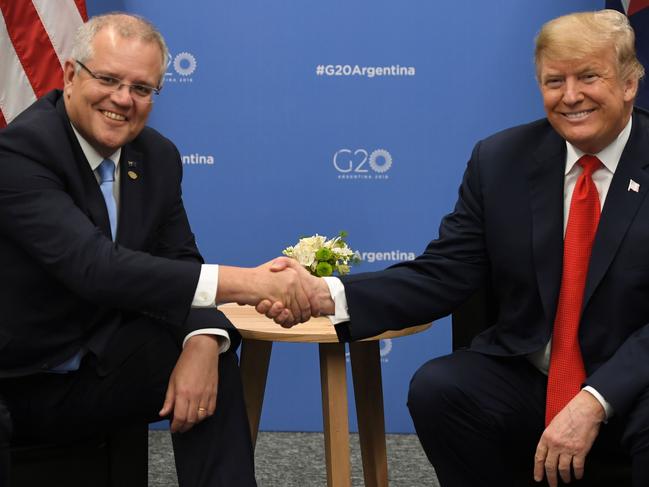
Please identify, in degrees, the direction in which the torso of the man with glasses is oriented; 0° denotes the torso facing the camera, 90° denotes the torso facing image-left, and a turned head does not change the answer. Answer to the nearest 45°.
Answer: approximately 315°

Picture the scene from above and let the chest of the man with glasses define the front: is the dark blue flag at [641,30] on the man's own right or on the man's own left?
on the man's own left

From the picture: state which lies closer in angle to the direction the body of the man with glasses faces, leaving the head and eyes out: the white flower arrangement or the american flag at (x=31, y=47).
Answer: the white flower arrangement

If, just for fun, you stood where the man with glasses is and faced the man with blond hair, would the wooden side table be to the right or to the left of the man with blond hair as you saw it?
left

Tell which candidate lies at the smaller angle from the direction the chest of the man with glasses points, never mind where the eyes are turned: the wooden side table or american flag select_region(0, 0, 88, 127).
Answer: the wooden side table

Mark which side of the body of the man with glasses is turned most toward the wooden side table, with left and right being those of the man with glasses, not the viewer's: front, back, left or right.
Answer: left

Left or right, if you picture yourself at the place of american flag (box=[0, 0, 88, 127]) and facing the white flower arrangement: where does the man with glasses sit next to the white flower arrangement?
right

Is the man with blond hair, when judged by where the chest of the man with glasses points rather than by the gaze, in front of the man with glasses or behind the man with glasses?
in front

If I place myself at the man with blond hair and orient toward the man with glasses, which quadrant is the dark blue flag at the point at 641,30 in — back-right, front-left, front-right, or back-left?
back-right

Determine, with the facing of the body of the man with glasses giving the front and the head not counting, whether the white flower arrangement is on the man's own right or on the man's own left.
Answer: on the man's own left

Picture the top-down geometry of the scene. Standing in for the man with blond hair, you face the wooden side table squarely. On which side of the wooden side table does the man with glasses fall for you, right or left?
left

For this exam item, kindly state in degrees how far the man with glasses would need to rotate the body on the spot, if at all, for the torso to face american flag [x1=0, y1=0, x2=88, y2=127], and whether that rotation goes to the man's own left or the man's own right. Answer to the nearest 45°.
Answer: approximately 135° to the man's own left
